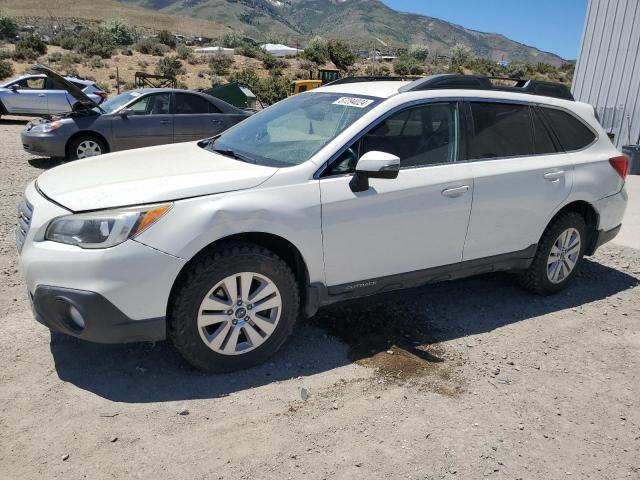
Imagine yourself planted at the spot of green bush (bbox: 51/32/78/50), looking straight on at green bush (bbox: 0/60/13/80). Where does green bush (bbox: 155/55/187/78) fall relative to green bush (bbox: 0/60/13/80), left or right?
left

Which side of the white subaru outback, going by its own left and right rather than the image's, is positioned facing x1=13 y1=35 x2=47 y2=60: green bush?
right

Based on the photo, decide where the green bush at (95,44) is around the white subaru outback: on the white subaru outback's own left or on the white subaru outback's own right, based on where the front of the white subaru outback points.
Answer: on the white subaru outback's own right

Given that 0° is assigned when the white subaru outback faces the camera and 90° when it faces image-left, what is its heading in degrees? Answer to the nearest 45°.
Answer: approximately 45°

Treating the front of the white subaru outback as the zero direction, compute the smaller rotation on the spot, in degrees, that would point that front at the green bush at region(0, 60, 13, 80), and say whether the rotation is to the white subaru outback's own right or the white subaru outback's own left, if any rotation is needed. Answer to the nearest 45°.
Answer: approximately 90° to the white subaru outback's own right
